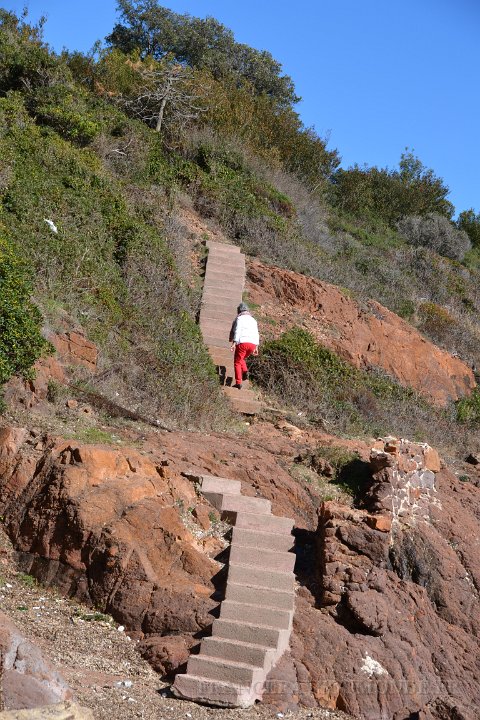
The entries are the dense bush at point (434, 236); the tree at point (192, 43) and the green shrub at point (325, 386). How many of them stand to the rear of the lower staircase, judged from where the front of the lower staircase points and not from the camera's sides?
3

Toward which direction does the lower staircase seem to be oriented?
toward the camera

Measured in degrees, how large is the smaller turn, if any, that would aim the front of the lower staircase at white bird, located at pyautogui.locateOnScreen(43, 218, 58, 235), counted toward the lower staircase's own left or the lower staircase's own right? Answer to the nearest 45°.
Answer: approximately 135° to the lower staircase's own right

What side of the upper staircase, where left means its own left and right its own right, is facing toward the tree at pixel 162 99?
back

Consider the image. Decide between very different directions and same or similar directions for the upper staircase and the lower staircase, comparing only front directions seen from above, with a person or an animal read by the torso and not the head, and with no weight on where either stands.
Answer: same or similar directions

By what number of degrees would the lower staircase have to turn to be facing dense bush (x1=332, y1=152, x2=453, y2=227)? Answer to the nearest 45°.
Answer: approximately 180°

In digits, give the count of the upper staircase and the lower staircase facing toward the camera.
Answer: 2

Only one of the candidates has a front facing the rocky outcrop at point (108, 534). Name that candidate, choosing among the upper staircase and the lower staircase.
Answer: the upper staircase

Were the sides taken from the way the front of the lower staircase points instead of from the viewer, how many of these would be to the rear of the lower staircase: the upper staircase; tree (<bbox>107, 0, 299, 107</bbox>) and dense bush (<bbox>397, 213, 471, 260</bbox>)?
3

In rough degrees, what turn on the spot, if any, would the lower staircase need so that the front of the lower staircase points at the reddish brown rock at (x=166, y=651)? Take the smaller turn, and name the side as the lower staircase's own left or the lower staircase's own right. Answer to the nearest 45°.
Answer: approximately 45° to the lower staircase's own right

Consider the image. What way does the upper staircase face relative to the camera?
toward the camera

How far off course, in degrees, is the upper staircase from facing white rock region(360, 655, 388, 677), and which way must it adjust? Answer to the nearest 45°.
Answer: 0° — it already faces it

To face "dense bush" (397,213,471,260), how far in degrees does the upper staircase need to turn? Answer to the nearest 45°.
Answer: approximately 135° to its left

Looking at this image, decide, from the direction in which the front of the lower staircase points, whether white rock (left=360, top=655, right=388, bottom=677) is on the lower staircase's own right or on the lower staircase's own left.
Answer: on the lower staircase's own left

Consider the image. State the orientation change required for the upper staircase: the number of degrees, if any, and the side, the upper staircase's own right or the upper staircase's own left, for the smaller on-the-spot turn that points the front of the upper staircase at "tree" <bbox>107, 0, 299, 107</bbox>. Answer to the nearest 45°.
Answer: approximately 180°

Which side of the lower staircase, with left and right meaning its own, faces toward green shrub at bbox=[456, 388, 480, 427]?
back

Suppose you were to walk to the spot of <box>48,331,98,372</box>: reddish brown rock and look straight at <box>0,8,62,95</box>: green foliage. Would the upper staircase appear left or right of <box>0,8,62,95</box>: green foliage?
right
